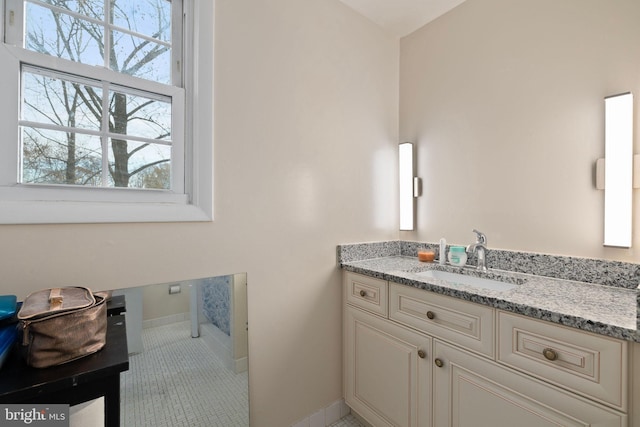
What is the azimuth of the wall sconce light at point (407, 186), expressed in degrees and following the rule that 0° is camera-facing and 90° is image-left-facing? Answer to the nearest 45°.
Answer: approximately 45°

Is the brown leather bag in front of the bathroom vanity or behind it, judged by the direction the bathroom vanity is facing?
in front

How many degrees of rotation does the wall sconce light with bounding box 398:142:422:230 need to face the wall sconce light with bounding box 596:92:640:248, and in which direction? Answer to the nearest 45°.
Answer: approximately 90° to its left

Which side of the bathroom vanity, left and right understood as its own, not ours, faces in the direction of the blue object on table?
front

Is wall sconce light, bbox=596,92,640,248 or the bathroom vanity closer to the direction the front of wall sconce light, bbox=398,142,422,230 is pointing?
the bathroom vanity

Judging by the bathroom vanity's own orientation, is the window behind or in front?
in front

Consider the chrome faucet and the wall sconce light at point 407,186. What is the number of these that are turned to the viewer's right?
0
